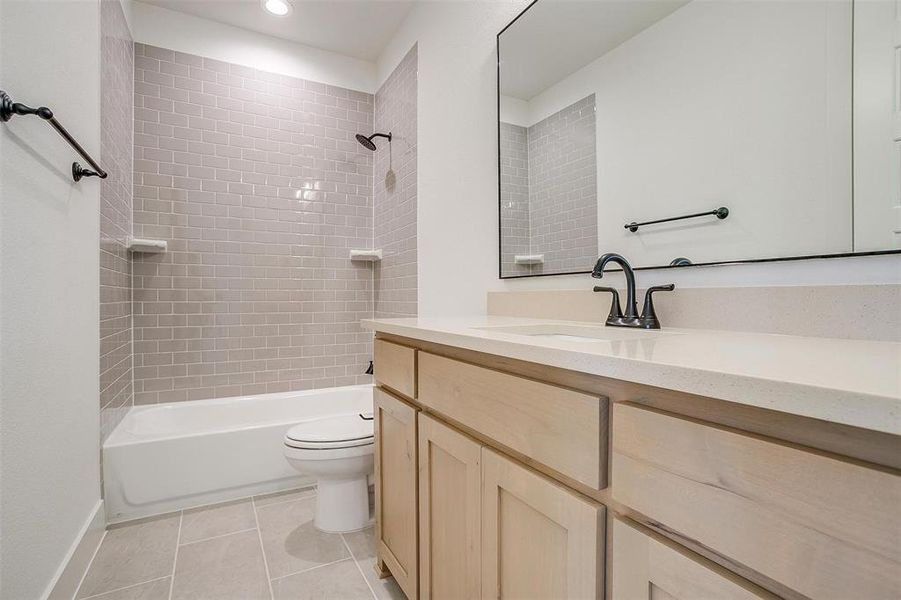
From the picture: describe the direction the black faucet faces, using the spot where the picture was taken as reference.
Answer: facing the viewer and to the left of the viewer

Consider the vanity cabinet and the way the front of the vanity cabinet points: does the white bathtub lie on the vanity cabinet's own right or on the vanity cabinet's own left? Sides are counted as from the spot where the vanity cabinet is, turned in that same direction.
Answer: on the vanity cabinet's own right

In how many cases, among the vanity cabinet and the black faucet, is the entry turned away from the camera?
0
